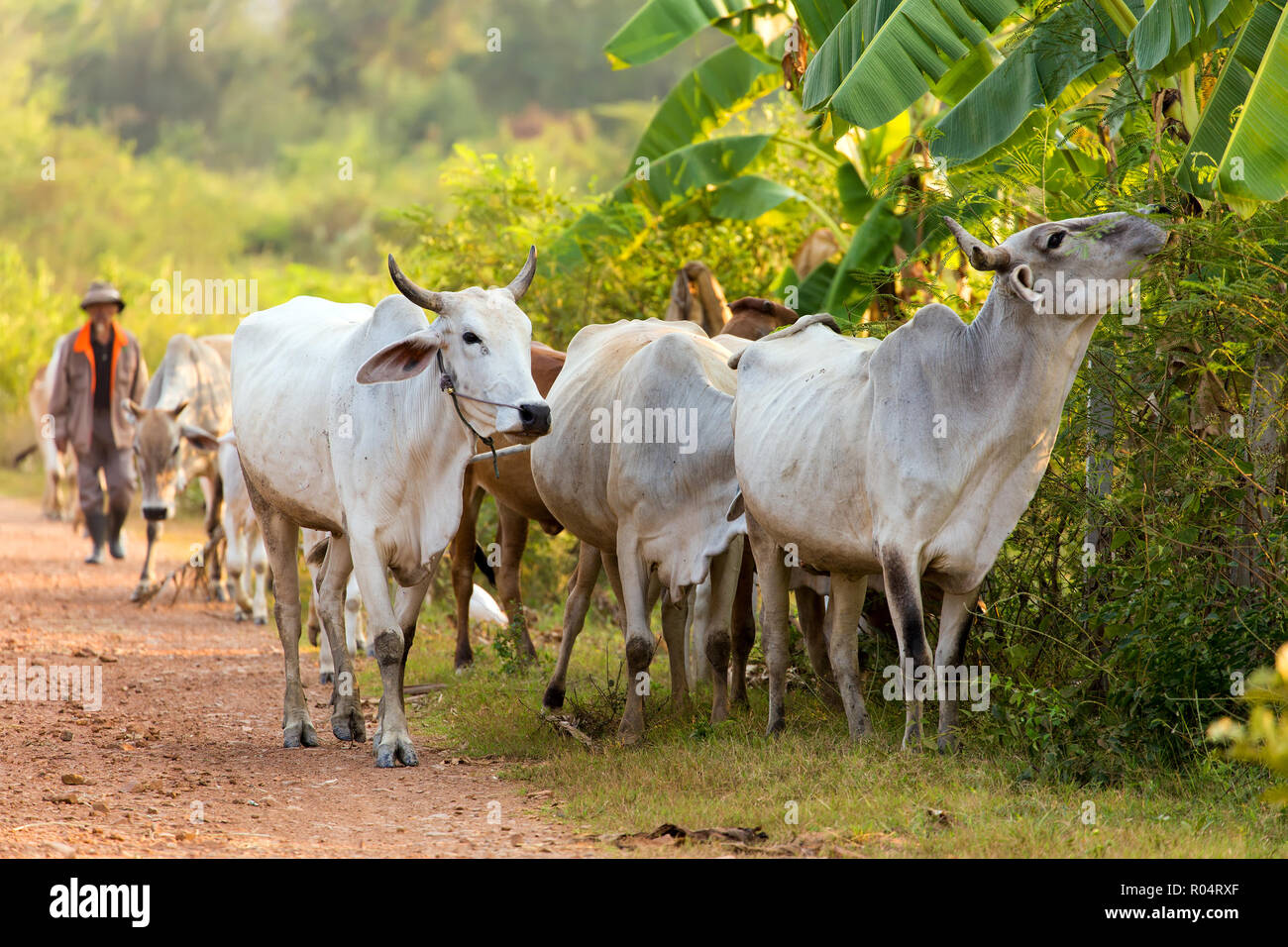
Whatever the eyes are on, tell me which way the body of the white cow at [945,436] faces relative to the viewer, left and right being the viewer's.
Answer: facing the viewer and to the right of the viewer

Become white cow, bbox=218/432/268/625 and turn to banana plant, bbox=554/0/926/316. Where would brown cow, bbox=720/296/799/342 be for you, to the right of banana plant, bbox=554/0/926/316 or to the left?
right

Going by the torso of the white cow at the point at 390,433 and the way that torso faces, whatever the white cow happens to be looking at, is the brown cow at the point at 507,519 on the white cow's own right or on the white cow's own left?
on the white cow's own left

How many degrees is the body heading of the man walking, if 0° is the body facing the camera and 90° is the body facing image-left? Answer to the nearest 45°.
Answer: approximately 0°

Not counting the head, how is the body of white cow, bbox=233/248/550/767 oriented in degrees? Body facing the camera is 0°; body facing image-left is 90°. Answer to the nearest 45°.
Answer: approximately 315°

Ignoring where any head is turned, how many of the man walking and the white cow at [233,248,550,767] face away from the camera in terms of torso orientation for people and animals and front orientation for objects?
0

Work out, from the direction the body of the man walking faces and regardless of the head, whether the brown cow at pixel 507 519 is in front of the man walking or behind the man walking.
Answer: in front

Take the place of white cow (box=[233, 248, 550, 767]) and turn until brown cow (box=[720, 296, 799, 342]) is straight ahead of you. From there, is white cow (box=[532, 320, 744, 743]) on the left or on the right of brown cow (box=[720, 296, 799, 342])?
right

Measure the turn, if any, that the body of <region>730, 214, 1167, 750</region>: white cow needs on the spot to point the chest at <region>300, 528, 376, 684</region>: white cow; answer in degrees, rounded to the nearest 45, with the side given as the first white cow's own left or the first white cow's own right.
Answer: approximately 180°
